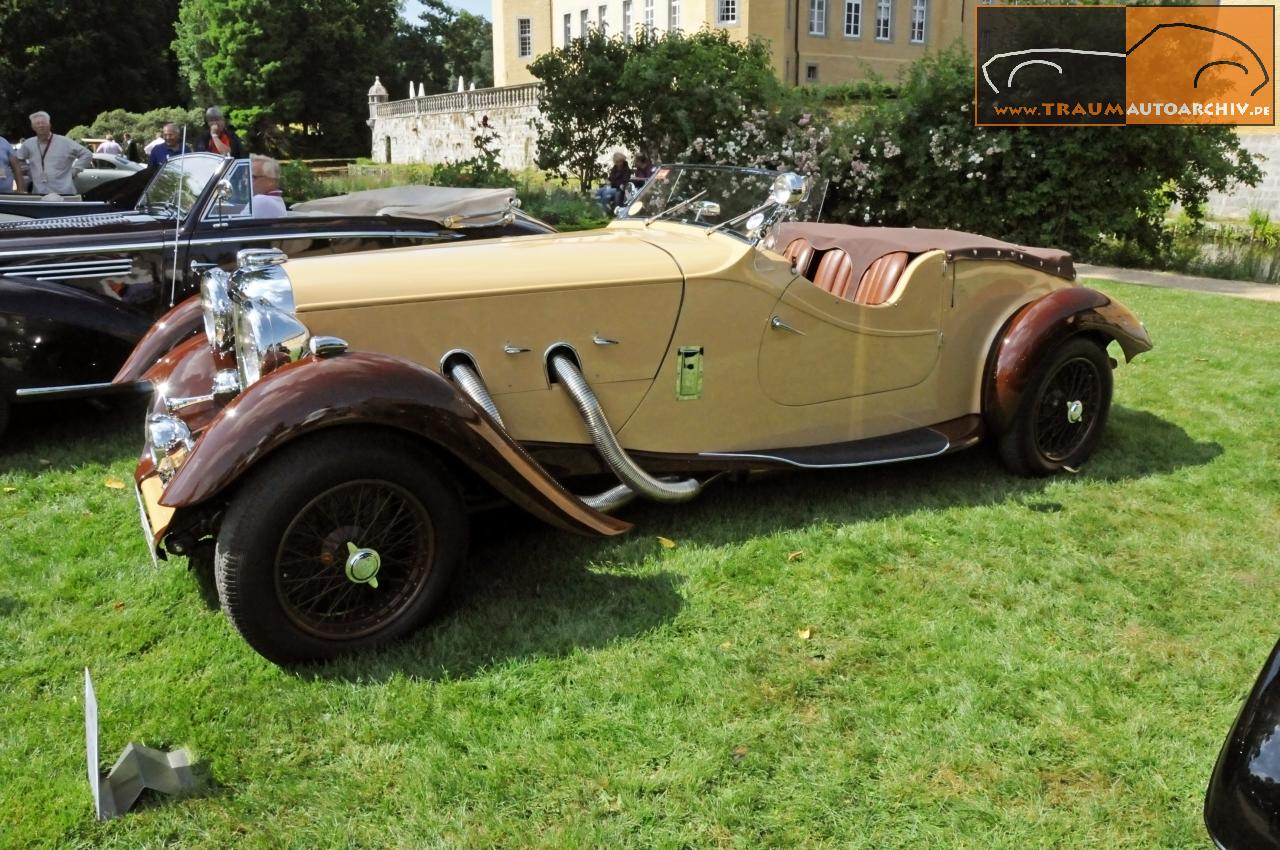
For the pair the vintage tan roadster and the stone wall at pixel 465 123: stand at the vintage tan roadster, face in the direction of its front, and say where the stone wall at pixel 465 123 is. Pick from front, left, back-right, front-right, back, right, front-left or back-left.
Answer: back-right

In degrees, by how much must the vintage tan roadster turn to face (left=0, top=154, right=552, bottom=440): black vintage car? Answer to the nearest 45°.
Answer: approximately 90° to its right

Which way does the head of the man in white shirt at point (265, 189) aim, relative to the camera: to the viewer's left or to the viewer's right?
to the viewer's left

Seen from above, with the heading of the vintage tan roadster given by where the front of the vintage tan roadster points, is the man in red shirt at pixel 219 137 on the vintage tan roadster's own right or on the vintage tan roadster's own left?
on the vintage tan roadster's own right

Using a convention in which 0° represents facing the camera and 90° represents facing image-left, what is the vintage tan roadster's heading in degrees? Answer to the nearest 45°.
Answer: approximately 45°

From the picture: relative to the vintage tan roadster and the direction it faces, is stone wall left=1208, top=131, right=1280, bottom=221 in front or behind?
behind

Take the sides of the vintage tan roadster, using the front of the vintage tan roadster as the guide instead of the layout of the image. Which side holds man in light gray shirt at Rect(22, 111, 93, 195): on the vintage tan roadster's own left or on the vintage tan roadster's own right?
on the vintage tan roadster's own right

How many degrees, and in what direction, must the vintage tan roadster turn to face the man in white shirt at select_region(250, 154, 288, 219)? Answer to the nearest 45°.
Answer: approximately 90° to its right

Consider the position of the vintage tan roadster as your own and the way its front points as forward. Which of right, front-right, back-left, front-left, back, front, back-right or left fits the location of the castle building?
back-right
